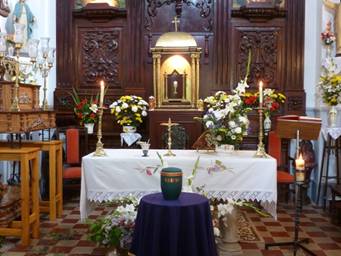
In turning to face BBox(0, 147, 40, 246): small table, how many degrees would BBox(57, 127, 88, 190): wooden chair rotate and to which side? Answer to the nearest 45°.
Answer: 0° — it already faces it

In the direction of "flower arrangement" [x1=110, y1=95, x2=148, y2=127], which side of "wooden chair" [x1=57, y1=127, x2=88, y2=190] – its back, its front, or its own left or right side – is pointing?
left

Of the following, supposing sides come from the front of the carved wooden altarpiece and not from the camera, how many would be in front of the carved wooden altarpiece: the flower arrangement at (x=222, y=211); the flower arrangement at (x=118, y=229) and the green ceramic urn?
3

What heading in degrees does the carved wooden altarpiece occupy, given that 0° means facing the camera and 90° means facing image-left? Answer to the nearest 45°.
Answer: approximately 0°

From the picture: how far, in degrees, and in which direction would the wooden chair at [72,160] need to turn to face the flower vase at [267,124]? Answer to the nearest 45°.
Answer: approximately 90° to its left

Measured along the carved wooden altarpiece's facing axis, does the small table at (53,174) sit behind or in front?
in front

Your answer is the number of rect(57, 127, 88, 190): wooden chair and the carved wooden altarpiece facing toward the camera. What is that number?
2

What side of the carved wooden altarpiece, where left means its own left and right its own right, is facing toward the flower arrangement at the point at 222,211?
front

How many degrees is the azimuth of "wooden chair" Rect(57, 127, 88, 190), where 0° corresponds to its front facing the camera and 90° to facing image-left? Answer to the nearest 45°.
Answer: approximately 0°

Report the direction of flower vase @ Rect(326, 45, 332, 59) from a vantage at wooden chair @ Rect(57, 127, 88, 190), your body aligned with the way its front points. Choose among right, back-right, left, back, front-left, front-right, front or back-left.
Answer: left

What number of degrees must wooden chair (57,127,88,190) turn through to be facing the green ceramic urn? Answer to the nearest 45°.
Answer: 0° — it already faces it

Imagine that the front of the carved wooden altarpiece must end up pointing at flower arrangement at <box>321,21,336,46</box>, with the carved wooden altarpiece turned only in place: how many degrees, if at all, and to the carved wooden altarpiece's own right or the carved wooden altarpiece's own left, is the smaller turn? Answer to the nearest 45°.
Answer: approximately 90° to the carved wooden altarpiece's own left
